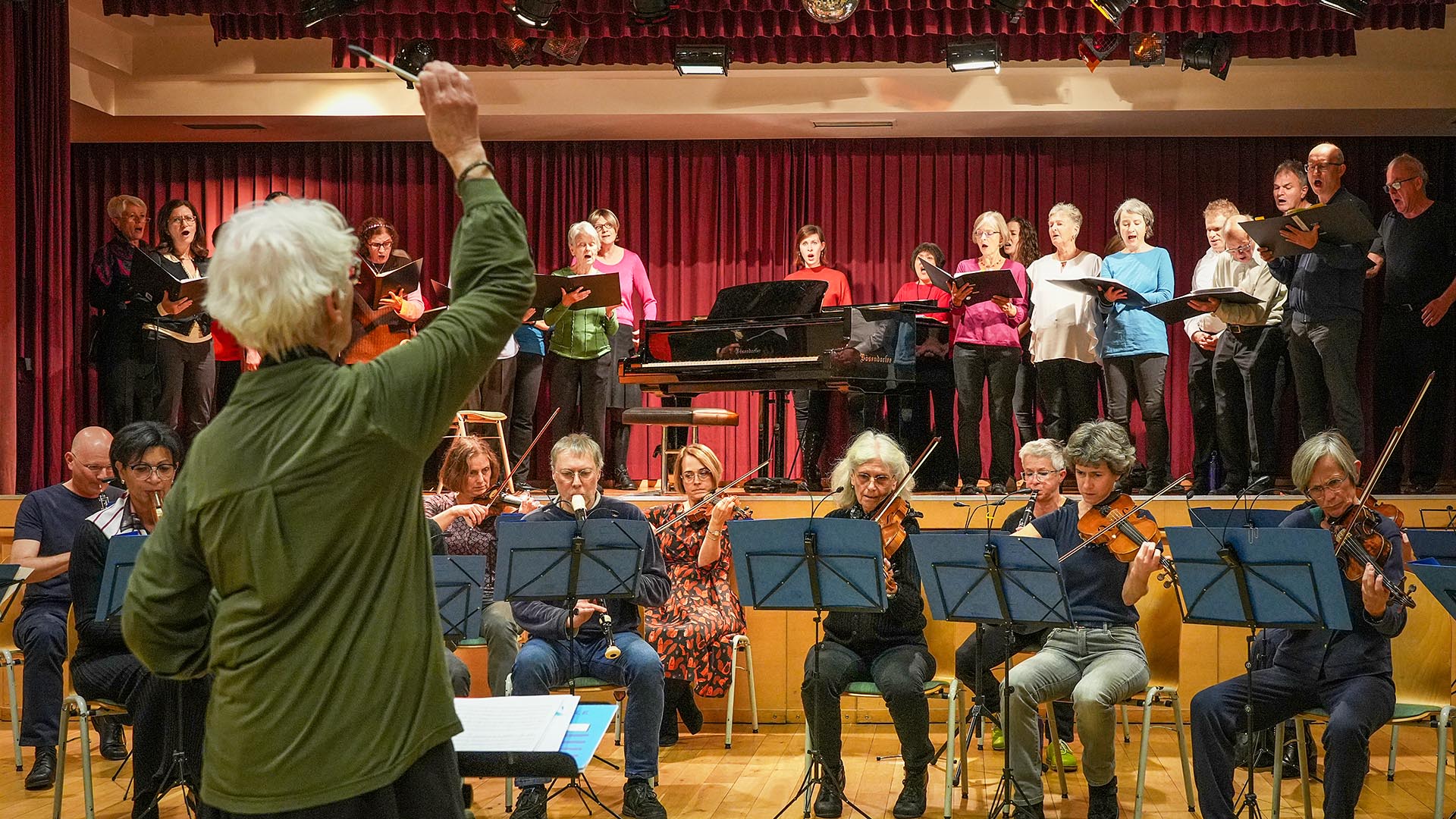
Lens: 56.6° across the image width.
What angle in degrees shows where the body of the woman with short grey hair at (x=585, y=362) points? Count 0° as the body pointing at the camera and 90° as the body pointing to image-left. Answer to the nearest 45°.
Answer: approximately 0°

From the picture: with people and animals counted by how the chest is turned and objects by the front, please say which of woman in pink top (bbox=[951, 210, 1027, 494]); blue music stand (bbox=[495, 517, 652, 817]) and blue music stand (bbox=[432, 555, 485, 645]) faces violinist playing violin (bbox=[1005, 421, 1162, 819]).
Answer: the woman in pink top

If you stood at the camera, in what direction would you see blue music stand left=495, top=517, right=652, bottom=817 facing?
facing away from the viewer

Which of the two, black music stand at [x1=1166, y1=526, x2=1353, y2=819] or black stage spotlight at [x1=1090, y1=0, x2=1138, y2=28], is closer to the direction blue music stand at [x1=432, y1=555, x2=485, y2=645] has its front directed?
the black stage spotlight

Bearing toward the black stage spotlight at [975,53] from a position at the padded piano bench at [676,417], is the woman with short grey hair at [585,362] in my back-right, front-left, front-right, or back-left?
back-left

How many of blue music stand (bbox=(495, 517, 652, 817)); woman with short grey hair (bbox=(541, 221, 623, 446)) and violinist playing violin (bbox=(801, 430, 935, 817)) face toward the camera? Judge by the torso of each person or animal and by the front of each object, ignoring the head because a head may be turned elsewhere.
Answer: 2

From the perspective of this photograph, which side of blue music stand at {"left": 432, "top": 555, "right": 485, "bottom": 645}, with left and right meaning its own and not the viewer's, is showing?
back

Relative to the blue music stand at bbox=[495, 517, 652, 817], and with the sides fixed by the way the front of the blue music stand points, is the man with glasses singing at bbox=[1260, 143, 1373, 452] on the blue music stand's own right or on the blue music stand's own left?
on the blue music stand's own right
